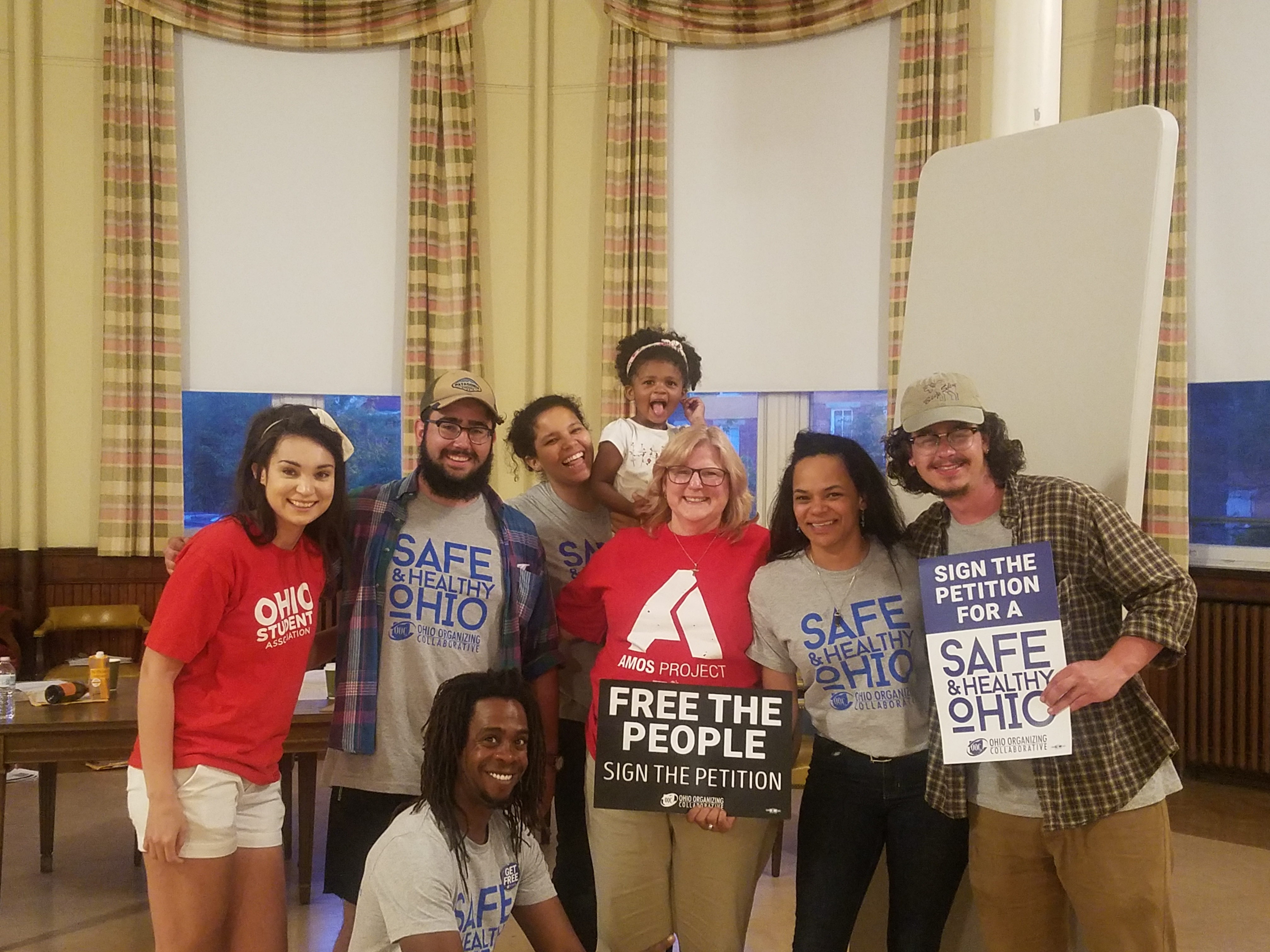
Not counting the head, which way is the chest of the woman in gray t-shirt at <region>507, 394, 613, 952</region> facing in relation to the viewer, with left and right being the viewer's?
facing the viewer and to the right of the viewer

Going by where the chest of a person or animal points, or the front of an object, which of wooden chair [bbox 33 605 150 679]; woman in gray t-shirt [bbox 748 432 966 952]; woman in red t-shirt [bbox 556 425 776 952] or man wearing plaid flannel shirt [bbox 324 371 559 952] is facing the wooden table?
the wooden chair

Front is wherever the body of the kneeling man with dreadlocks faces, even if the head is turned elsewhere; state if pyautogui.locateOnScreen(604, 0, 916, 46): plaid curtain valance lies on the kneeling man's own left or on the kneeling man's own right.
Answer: on the kneeling man's own left

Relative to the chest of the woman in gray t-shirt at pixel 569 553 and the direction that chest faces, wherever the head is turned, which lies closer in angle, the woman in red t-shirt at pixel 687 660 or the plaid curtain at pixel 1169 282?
the woman in red t-shirt

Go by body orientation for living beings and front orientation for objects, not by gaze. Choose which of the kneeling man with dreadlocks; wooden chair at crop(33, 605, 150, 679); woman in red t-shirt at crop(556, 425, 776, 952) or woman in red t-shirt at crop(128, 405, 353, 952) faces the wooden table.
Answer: the wooden chair

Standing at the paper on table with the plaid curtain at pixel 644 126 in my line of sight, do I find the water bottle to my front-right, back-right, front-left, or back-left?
back-left

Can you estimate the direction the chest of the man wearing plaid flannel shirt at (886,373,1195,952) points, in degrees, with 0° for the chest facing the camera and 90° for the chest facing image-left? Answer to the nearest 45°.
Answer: approximately 45°

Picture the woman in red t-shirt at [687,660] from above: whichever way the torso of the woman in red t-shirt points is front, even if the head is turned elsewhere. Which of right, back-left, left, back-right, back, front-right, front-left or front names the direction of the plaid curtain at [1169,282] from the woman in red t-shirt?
back-left
